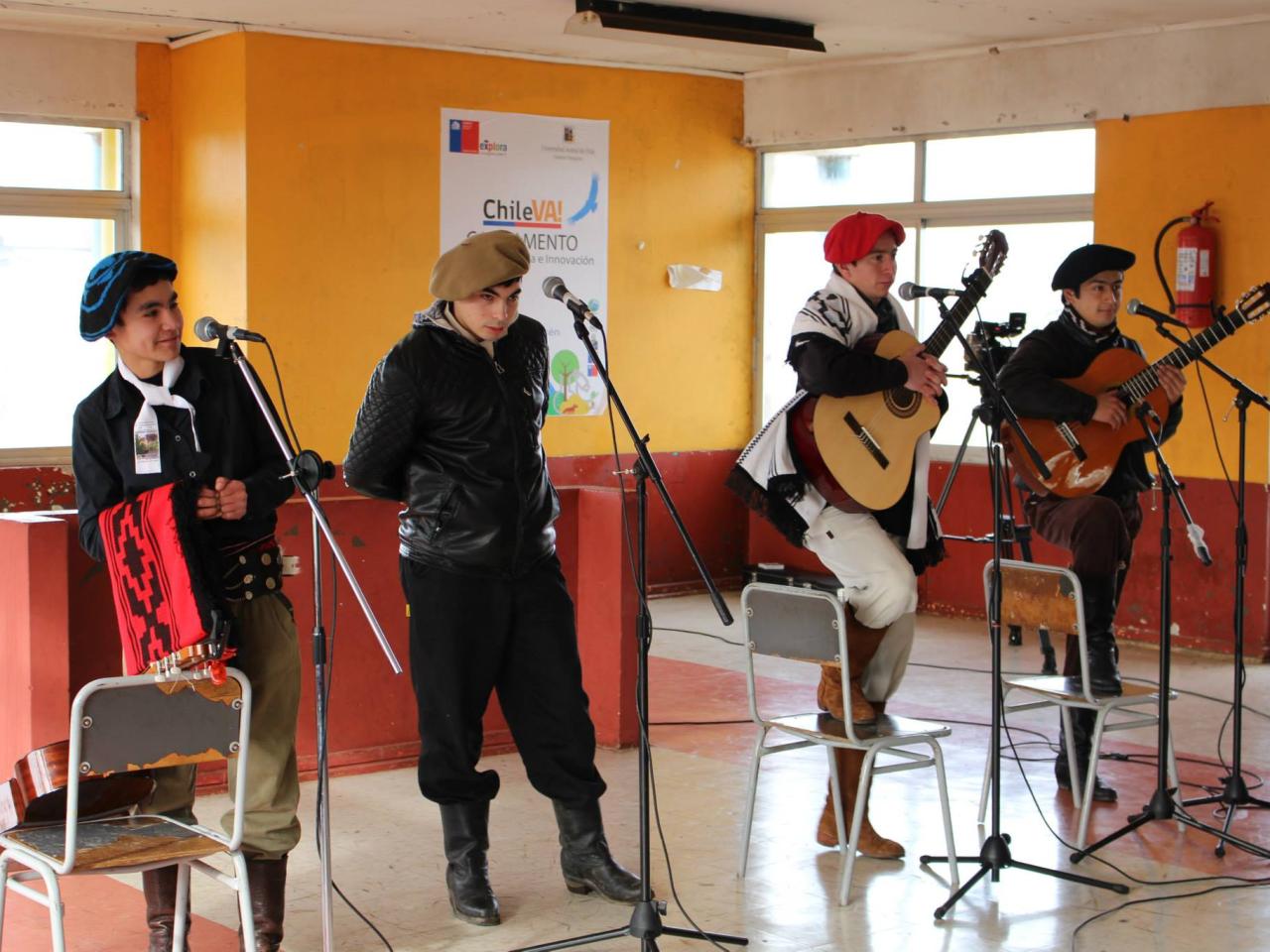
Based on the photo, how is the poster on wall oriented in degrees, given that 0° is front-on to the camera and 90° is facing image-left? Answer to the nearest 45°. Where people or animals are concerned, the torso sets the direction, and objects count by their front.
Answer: approximately 0°

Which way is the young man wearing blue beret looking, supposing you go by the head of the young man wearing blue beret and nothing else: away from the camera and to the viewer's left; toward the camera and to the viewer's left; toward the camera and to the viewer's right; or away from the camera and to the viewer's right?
toward the camera and to the viewer's right

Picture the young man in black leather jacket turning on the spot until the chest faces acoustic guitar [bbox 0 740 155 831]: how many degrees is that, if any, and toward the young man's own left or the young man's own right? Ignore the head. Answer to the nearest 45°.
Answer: approximately 90° to the young man's own right

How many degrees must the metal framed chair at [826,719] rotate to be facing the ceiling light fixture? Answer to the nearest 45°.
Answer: approximately 45° to its left
